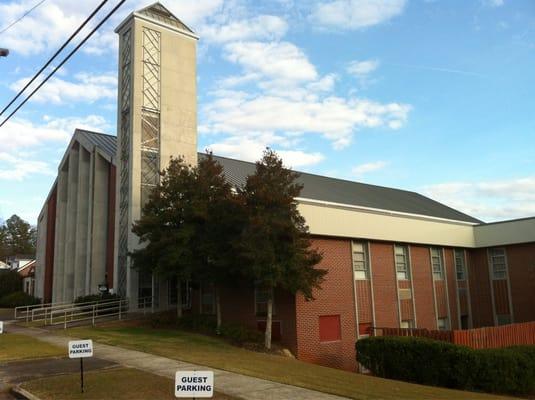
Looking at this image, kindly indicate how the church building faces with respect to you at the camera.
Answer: facing the viewer and to the left of the viewer

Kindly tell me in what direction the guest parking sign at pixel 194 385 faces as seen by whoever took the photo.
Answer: facing the viewer

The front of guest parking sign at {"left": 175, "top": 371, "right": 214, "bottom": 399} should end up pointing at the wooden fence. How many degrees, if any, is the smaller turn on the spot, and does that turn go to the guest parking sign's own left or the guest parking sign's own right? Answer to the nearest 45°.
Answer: approximately 135° to the guest parking sign's own left

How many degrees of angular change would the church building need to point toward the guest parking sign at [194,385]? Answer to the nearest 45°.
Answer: approximately 45° to its left

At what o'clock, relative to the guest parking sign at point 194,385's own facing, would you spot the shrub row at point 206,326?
The shrub row is roughly at 6 o'clock from the guest parking sign.

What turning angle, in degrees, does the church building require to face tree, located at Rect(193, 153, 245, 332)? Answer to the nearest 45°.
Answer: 0° — it already faces it

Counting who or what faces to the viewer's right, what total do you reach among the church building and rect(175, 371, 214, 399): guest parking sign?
0

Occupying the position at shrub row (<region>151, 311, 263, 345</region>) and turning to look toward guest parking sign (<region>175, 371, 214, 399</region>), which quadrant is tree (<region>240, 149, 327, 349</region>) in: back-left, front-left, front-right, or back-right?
front-left

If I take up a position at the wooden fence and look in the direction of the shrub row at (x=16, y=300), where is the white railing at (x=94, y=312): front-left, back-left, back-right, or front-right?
front-left

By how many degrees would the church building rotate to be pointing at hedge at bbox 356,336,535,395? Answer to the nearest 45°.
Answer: approximately 45° to its left

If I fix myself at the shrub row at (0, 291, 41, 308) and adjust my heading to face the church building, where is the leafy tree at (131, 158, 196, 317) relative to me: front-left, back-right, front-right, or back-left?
front-right

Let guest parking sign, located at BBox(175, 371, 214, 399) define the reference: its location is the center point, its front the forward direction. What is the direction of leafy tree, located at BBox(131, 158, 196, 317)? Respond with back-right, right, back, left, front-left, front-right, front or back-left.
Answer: back

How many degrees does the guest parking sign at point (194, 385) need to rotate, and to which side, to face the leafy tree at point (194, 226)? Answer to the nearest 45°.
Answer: approximately 180°

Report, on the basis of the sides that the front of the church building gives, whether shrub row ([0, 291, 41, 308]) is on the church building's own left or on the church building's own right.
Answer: on the church building's own right

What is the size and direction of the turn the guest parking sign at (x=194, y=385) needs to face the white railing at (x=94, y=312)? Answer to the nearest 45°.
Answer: approximately 180°

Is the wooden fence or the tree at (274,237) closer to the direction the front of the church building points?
the tree

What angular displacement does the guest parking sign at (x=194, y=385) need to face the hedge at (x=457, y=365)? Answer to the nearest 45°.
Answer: approximately 135° to its left
